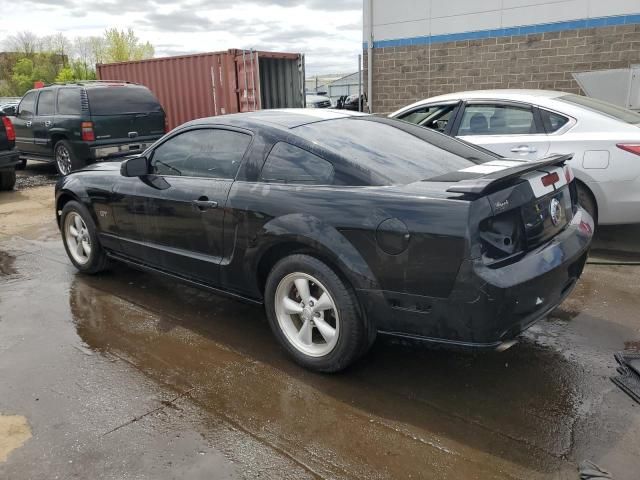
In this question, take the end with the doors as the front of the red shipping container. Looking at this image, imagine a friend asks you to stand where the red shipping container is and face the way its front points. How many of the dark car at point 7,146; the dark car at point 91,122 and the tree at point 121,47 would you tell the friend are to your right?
2

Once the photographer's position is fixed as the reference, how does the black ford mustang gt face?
facing away from the viewer and to the left of the viewer

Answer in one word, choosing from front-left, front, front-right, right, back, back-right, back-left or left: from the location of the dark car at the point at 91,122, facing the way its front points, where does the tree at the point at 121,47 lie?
front-right

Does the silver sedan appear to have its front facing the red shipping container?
yes

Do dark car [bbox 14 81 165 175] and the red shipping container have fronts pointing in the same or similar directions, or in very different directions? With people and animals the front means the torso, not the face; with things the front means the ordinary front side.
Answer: very different directions

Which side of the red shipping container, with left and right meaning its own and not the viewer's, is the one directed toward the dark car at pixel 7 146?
right

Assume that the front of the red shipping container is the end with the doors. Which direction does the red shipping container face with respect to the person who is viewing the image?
facing the viewer and to the right of the viewer

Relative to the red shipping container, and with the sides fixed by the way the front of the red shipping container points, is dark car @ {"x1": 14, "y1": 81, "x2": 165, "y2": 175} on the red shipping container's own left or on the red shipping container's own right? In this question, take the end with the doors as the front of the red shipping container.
on the red shipping container's own right

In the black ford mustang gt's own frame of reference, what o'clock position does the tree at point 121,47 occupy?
The tree is roughly at 1 o'clock from the black ford mustang gt.

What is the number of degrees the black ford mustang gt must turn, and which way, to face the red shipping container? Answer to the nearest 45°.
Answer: approximately 45° to its right

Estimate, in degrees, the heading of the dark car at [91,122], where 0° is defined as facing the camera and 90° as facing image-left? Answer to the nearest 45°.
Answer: approximately 135°

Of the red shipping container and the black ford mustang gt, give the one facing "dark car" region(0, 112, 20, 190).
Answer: the black ford mustang gt

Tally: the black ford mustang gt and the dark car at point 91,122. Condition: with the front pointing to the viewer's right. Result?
0

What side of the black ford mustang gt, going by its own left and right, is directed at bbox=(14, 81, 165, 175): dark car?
front

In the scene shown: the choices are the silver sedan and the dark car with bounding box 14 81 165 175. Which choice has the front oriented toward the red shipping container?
the silver sedan
